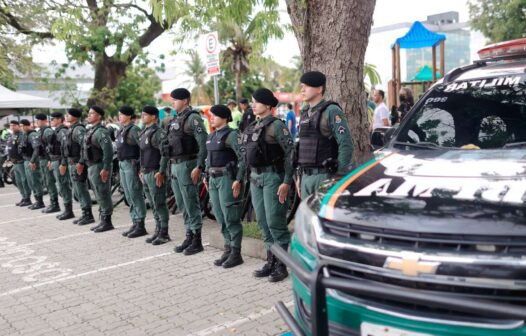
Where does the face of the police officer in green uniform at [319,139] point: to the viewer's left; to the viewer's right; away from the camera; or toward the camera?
to the viewer's left

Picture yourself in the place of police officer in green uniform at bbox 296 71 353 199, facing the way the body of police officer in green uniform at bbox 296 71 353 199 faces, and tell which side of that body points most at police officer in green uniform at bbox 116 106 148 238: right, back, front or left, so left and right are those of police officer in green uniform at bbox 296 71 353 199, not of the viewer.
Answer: right

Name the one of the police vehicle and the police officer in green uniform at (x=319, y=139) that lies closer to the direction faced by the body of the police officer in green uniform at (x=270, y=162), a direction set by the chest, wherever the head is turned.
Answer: the police vehicle

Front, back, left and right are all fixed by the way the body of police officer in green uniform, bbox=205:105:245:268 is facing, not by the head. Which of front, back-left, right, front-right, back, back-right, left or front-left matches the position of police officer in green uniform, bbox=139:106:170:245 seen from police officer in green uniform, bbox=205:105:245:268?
right

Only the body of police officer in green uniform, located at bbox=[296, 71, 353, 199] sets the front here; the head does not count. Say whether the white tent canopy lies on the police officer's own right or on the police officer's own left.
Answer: on the police officer's own right

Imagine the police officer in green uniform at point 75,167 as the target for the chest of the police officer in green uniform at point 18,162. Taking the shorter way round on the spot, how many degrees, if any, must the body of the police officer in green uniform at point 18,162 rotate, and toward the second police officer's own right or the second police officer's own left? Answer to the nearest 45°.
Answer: approximately 45° to the second police officer's own left

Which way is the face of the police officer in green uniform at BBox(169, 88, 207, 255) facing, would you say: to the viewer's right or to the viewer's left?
to the viewer's left

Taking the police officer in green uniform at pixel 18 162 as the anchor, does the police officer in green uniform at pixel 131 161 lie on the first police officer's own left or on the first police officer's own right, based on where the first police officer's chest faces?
on the first police officer's own left

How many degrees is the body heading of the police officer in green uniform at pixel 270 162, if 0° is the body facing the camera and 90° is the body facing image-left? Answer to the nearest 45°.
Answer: approximately 45°

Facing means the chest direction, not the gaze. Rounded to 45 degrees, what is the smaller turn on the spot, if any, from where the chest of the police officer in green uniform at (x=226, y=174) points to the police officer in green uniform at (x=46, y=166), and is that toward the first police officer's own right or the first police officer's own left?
approximately 90° to the first police officer's own right

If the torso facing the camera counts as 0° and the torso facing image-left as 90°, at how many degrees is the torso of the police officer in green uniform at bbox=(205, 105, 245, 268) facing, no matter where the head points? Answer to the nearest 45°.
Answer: approximately 45°
